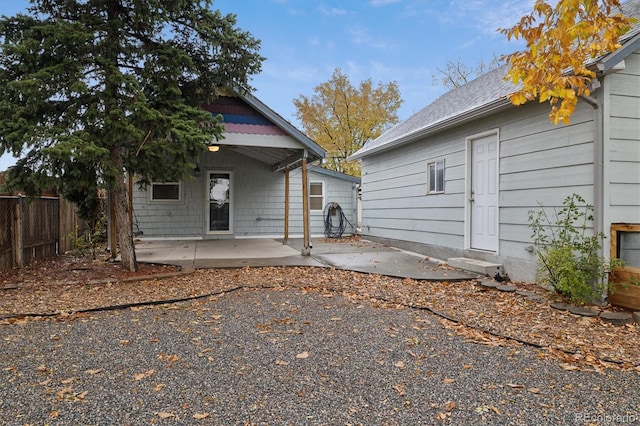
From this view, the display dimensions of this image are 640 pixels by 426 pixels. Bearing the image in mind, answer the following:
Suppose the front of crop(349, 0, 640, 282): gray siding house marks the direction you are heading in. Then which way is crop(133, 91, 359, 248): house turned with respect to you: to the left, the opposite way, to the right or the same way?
to the left

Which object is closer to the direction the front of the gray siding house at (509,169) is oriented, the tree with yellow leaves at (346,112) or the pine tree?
the pine tree

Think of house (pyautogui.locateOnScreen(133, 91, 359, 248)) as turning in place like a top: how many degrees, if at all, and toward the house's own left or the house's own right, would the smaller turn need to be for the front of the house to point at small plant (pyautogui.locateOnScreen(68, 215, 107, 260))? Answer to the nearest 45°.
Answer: approximately 45° to the house's own right

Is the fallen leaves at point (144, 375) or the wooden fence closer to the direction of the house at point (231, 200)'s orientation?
the fallen leaves

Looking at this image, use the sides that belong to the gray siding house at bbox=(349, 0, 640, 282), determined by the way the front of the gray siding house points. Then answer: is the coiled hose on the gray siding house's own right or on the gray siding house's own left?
on the gray siding house's own right

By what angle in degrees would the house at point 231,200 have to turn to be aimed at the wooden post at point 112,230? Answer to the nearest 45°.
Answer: approximately 45° to its right

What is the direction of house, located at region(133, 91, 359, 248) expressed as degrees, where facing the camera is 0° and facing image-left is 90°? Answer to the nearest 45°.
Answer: approximately 0°

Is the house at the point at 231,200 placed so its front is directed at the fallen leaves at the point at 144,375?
yes

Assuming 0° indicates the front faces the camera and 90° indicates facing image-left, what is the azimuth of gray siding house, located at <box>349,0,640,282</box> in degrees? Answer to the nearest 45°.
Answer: approximately 45°

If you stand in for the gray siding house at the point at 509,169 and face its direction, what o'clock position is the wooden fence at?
The wooden fence is roughly at 1 o'clock from the gray siding house.
